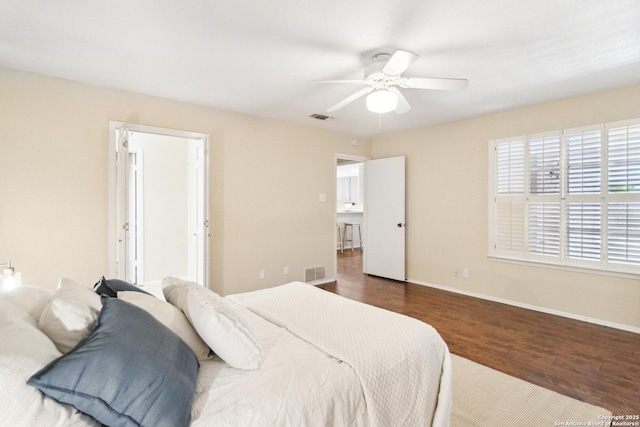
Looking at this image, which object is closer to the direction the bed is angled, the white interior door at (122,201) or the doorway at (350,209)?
the doorway

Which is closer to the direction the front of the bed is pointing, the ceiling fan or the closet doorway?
the ceiling fan

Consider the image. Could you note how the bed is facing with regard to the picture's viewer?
facing away from the viewer and to the right of the viewer

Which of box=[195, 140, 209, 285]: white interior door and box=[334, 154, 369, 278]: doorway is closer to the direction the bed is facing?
the doorway

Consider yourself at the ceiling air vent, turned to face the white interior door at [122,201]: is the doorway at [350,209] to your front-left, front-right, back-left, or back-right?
back-right
